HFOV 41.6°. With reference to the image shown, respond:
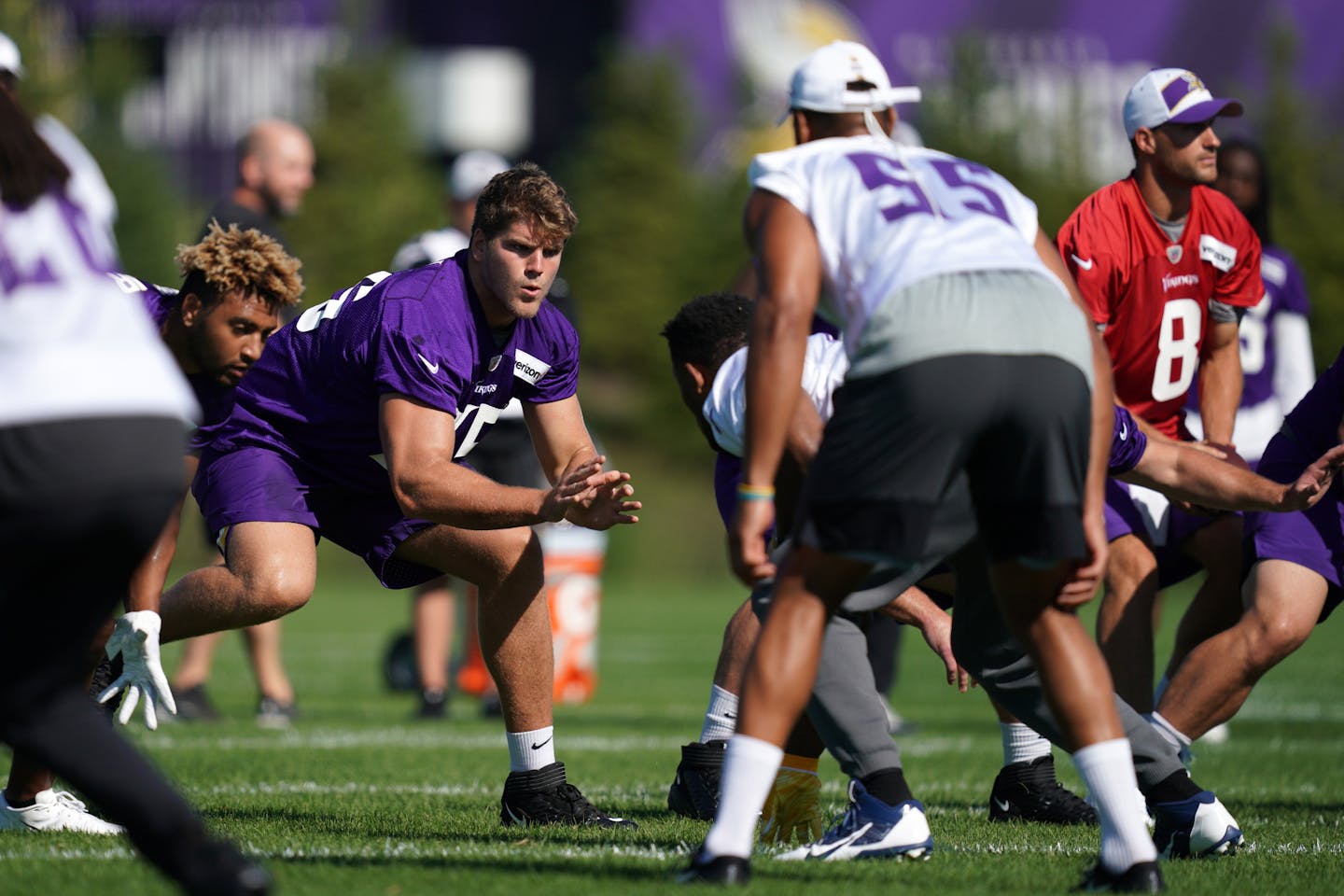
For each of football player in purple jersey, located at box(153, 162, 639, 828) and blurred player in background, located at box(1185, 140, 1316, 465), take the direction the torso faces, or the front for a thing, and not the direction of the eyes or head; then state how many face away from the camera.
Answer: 0

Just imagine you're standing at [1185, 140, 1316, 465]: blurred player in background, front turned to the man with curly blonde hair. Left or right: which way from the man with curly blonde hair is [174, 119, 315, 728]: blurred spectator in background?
right

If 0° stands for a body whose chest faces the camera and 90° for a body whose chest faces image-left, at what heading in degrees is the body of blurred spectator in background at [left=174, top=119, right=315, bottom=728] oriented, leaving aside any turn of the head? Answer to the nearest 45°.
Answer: approximately 315°

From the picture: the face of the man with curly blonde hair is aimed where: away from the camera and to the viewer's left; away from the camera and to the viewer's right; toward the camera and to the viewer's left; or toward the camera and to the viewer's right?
toward the camera and to the viewer's right

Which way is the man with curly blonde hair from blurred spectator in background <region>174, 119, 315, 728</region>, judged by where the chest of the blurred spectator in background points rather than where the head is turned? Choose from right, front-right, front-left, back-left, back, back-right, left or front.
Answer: front-right

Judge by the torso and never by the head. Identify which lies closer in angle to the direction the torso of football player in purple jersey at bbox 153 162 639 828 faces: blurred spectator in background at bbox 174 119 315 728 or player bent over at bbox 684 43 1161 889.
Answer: the player bent over

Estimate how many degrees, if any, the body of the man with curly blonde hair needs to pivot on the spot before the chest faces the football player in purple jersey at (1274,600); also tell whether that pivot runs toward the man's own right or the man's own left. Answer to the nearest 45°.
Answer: approximately 45° to the man's own left

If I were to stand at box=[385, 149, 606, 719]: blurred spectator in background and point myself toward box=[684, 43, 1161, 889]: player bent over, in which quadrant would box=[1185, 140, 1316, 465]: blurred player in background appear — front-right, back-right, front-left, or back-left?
front-left

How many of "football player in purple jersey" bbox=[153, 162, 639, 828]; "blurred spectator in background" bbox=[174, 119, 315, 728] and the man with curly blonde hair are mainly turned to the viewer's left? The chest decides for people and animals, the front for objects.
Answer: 0

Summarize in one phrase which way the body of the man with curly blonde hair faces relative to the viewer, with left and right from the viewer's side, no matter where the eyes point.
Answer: facing the viewer and to the right of the viewer

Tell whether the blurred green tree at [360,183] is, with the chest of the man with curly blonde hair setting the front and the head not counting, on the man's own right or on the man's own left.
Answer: on the man's own left

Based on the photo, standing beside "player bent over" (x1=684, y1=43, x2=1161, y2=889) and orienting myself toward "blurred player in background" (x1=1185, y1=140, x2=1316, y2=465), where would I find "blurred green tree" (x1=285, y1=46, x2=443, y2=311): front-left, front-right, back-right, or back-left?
front-left

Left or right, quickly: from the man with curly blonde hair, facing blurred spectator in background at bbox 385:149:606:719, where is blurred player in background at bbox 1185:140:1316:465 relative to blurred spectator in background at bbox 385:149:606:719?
right

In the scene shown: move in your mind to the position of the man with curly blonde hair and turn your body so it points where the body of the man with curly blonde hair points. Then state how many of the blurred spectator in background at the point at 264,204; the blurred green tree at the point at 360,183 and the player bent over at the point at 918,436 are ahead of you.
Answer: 1

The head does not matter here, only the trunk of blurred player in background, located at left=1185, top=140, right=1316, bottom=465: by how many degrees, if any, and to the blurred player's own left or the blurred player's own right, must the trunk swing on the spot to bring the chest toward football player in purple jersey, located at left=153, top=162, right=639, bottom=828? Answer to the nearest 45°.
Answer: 0° — they already face them
